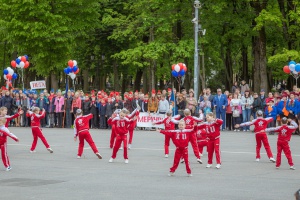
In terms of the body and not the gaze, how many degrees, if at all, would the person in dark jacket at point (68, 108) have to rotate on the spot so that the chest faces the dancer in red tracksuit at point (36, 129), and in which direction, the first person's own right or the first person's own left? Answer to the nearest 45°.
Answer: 0° — they already face them

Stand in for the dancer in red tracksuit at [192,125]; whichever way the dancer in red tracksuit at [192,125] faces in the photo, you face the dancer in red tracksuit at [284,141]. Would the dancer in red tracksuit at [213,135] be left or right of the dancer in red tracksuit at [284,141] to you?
right

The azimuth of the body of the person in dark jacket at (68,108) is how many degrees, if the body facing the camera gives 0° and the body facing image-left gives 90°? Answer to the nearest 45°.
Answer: approximately 0°
